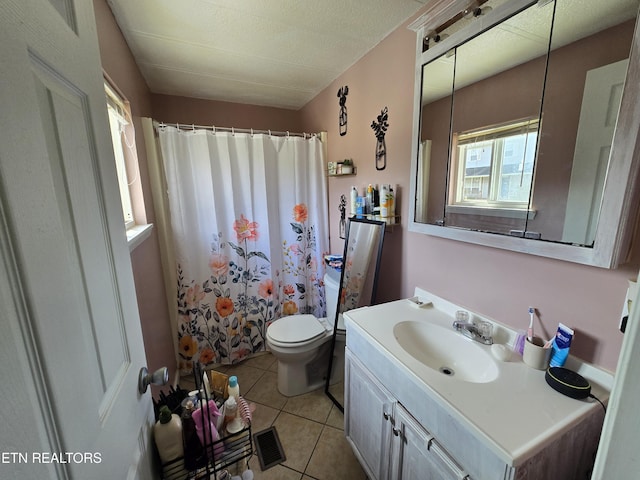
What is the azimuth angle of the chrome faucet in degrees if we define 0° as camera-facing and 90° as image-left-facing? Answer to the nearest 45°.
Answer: approximately 45°

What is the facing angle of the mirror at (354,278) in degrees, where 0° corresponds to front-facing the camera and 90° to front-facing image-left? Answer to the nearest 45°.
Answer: approximately 45°

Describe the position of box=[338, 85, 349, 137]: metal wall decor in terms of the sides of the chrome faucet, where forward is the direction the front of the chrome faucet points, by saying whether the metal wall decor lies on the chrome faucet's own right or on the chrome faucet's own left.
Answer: on the chrome faucet's own right

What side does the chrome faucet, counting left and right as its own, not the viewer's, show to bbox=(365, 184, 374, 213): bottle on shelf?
right
